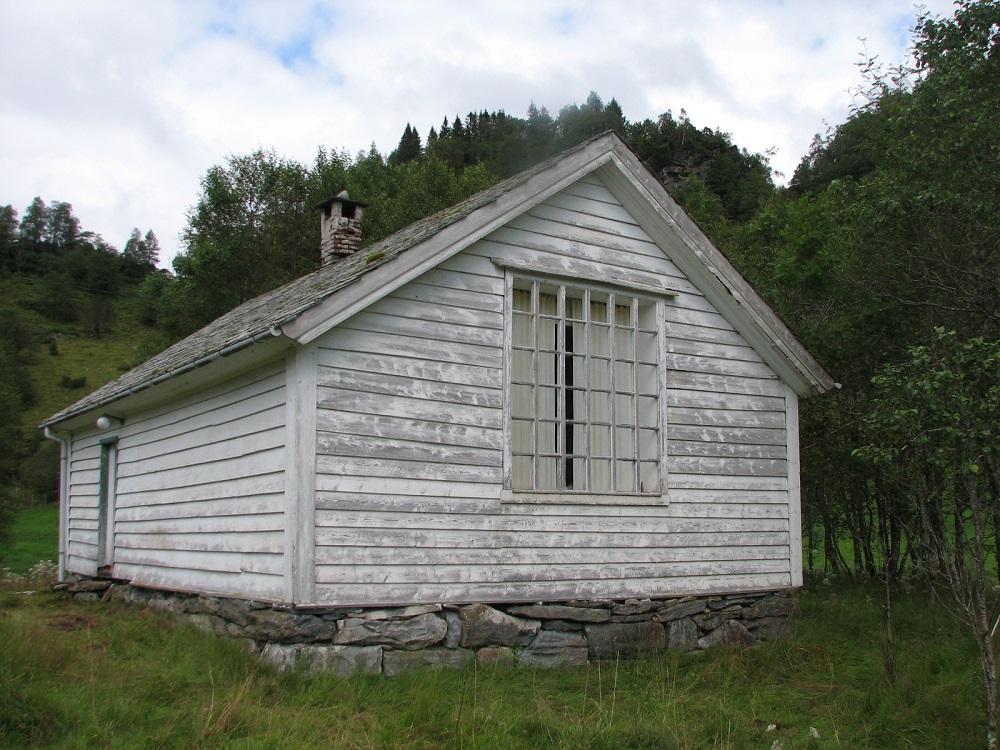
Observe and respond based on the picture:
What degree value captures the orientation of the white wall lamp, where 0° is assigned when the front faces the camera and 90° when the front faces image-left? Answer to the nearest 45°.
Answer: approximately 45°

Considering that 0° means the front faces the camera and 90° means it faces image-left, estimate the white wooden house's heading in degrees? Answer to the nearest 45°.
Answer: approximately 45°

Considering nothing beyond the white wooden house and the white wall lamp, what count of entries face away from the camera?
0
